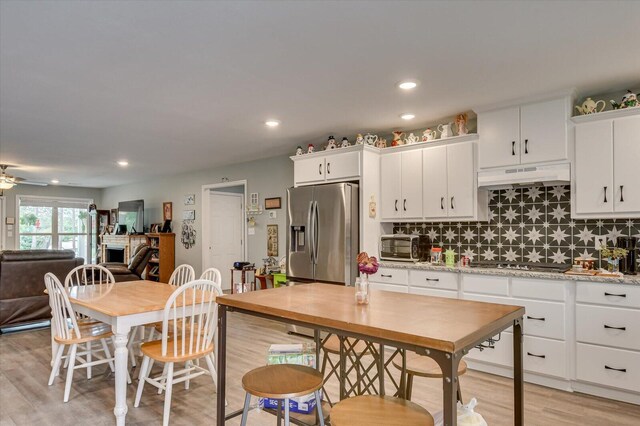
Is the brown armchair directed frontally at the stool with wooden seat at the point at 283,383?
no

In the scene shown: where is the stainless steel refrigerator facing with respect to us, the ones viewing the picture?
facing the viewer and to the left of the viewer

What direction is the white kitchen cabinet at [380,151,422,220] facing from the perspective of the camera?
toward the camera

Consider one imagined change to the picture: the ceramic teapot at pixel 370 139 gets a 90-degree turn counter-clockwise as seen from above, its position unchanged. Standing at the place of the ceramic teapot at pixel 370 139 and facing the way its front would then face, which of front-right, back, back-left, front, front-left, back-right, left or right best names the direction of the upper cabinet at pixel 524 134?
front-right

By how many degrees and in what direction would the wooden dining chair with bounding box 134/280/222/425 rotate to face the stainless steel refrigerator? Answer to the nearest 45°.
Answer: approximately 90° to its right

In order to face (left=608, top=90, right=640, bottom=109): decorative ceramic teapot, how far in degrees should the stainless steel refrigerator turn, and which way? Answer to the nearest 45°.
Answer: approximately 90° to its left

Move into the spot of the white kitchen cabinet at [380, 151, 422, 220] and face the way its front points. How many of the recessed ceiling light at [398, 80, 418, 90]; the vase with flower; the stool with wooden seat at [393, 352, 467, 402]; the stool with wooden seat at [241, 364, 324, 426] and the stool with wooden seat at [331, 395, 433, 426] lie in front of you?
5

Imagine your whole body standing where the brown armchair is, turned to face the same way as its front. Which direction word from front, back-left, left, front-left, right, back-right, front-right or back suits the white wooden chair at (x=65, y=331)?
left

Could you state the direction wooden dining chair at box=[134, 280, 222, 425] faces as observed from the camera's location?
facing away from the viewer and to the left of the viewer

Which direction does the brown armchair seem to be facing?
to the viewer's left
